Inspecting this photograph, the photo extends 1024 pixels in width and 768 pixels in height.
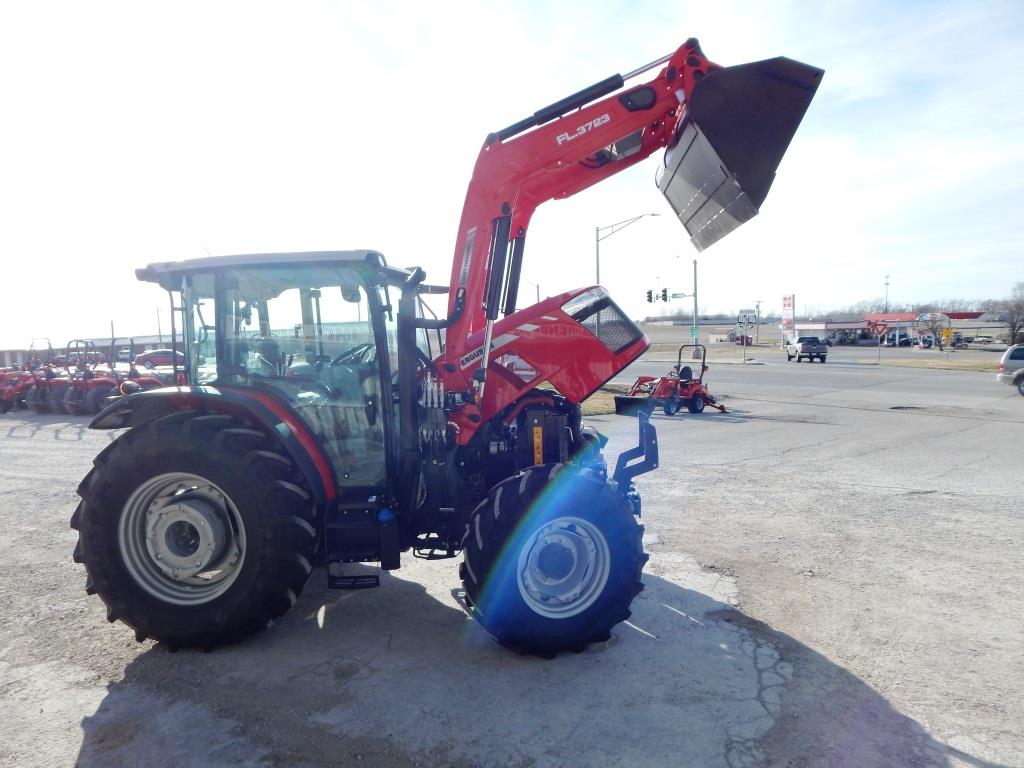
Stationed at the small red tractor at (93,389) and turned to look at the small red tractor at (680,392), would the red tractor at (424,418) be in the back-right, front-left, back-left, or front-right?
front-right

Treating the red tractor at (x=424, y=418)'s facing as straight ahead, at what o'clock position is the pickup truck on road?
The pickup truck on road is roughly at 10 o'clock from the red tractor.

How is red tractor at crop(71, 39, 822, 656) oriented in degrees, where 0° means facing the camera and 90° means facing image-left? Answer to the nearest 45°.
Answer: approximately 270°

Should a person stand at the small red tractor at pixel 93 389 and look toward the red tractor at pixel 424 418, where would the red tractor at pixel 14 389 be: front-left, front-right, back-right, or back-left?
back-right

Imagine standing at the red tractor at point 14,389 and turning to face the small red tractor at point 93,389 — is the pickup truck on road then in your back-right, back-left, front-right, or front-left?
front-left

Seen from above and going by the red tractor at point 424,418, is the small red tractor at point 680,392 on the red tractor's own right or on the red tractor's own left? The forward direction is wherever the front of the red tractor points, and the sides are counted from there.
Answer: on the red tractor's own left

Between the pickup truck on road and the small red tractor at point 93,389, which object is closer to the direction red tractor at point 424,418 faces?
the pickup truck on road

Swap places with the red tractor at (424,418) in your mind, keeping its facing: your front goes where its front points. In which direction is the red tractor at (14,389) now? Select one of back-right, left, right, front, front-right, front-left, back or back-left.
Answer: back-left
